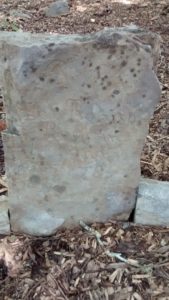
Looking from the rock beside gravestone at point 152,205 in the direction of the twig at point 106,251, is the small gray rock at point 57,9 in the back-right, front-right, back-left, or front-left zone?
back-right

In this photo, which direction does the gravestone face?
toward the camera

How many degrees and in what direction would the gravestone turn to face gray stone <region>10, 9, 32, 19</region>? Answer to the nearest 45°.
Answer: approximately 180°

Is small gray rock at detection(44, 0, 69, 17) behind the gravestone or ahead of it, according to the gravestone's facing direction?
behind
